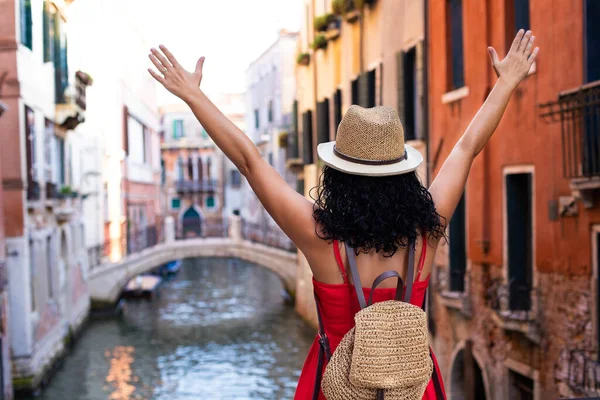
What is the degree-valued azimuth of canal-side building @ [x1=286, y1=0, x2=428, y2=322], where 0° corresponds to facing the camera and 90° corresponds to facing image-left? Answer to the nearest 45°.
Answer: approximately 90°

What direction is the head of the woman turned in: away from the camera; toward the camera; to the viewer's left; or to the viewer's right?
away from the camera

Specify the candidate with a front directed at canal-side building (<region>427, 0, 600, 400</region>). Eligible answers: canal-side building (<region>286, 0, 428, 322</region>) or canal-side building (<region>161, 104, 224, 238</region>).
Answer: canal-side building (<region>161, 104, 224, 238</region>)

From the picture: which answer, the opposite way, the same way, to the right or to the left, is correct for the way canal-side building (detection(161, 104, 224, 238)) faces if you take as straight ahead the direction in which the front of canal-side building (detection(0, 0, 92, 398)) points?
to the right

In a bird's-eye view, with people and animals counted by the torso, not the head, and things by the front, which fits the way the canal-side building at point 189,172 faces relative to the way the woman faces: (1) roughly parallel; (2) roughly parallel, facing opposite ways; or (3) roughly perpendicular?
roughly parallel, facing opposite ways

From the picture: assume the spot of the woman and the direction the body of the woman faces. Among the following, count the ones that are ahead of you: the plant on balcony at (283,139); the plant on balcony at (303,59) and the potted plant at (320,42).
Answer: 3

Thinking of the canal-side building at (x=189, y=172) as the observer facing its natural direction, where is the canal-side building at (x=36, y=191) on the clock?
the canal-side building at (x=36, y=191) is roughly at 12 o'clock from the canal-side building at (x=189, y=172).

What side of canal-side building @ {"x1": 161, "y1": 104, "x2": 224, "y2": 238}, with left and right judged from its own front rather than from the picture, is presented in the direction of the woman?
front

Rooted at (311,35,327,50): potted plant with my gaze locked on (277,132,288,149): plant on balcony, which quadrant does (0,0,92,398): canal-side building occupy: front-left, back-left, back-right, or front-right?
back-left

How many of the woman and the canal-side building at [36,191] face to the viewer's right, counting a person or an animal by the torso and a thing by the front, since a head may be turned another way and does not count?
1

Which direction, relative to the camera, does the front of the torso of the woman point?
away from the camera

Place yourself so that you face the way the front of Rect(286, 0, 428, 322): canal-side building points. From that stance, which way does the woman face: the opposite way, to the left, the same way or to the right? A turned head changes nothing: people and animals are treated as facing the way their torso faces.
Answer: to the right

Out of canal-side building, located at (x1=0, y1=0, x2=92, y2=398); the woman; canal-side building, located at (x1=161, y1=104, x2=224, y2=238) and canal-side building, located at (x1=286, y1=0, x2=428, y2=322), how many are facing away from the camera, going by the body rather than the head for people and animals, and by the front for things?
1

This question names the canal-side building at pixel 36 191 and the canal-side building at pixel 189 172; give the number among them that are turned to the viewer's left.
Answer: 0

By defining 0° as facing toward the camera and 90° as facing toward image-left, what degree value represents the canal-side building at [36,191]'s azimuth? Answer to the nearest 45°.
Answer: approximately 270°

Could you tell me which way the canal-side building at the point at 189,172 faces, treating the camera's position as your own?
facing the viewer
